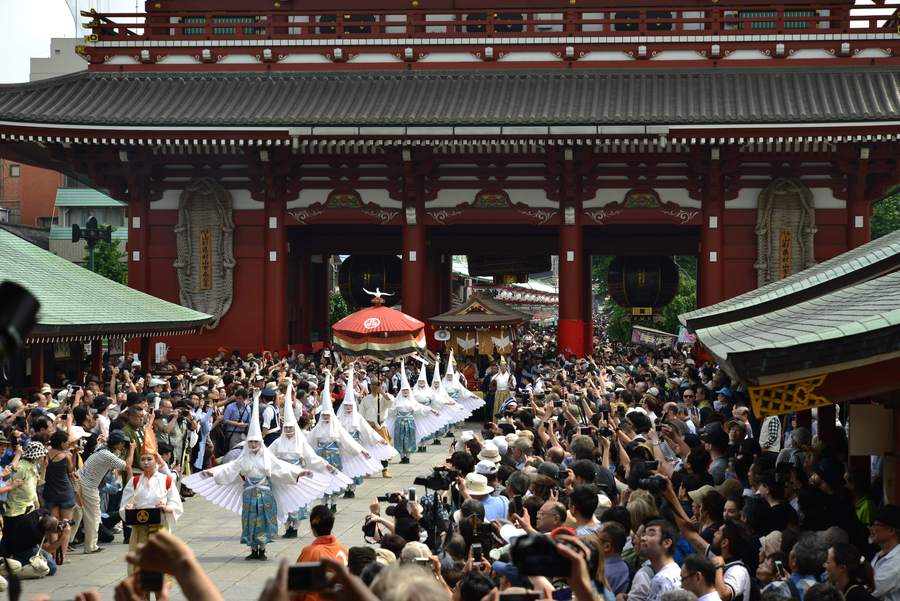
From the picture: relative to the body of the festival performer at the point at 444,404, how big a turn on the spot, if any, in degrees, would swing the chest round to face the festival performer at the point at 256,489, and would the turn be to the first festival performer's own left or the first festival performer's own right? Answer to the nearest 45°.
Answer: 0° — they already face them

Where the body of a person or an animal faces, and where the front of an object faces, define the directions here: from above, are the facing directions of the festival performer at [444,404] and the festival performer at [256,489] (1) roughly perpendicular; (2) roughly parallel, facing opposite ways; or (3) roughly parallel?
roughly parallel

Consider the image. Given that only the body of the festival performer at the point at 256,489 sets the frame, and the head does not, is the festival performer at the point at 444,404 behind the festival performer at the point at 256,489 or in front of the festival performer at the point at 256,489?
behind

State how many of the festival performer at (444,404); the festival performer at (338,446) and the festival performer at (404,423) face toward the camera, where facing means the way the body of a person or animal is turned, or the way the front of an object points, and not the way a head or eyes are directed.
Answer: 3

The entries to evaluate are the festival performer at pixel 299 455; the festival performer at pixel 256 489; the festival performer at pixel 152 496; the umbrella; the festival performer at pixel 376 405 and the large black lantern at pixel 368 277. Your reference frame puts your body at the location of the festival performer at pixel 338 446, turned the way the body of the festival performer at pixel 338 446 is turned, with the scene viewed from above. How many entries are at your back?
3

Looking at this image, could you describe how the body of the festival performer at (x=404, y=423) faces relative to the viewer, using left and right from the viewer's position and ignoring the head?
facing the viewer

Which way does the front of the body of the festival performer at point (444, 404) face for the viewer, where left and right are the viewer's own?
facing the viewer

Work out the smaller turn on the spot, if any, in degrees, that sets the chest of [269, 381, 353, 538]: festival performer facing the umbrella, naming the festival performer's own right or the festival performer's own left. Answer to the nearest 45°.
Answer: approximately 180°

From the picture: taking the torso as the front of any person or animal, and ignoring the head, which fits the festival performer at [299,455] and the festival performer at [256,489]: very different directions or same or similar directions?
same or similar directions

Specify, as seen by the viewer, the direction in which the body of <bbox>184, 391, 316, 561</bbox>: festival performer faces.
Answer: toward the camera

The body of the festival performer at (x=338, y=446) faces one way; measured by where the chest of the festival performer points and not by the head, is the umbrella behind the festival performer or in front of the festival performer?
behind

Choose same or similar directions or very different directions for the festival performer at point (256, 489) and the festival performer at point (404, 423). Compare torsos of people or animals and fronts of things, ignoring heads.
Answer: same or similar directions
